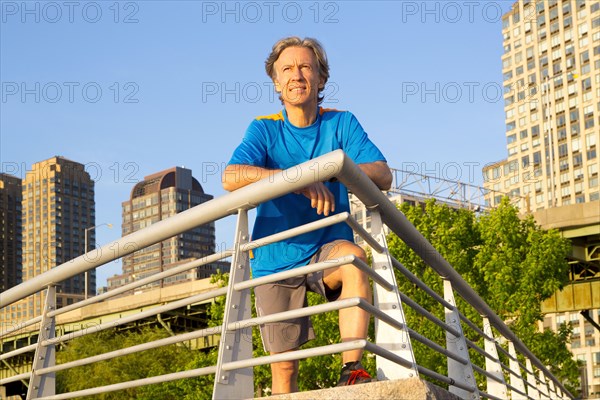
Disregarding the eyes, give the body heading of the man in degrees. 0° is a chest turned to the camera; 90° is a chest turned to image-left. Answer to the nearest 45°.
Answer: approximately 0°

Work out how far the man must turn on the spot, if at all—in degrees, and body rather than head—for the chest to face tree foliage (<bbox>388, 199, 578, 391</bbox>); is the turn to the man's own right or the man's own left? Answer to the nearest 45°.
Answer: approximately 180°

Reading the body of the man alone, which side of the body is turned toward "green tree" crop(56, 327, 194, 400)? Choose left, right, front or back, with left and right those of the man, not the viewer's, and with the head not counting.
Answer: back
